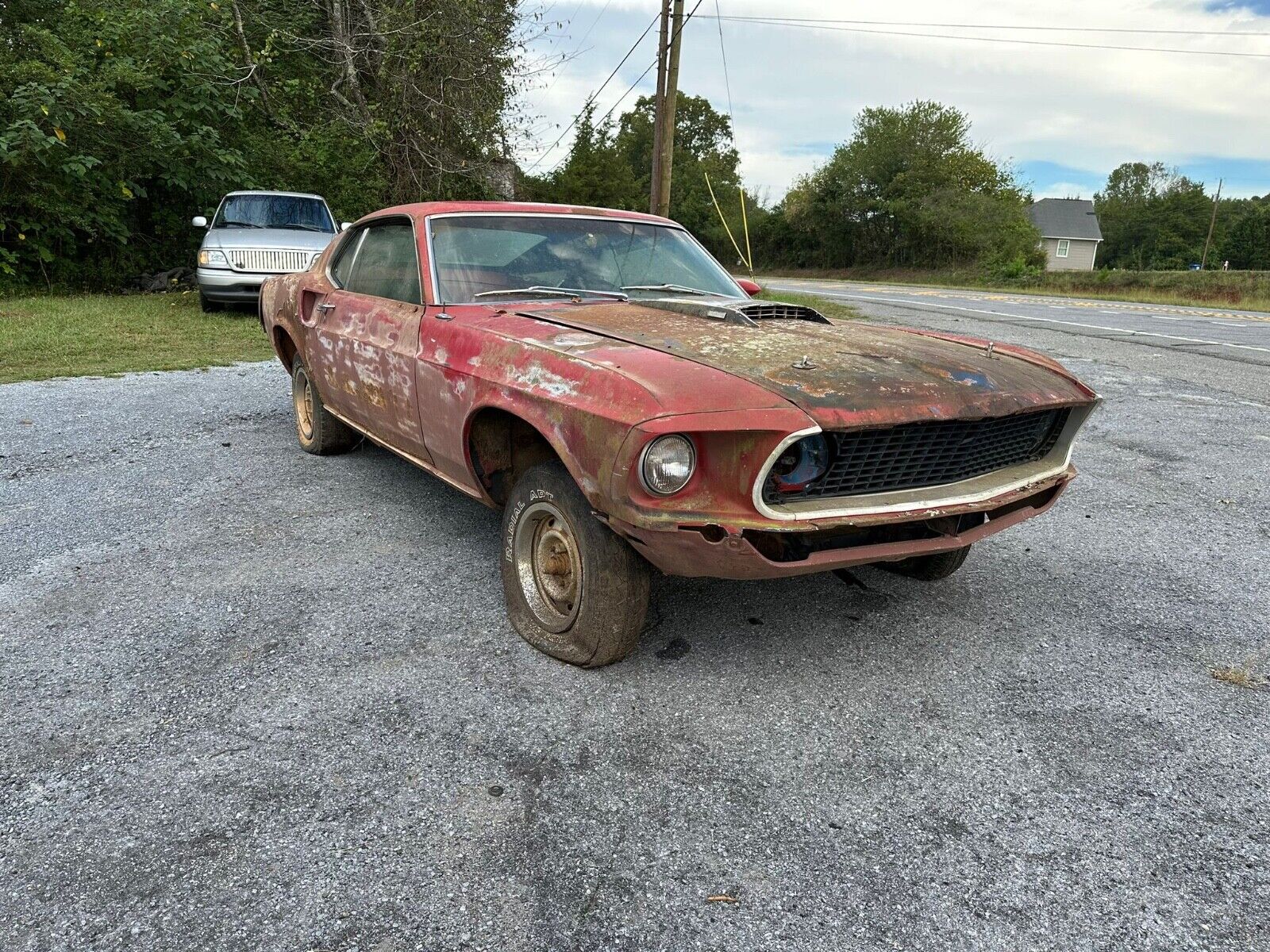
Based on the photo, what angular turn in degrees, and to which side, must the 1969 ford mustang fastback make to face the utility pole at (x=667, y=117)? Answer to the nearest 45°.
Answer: approximately 135° to its left

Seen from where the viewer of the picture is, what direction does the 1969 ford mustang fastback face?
facing the viewer and to the right of the viewer

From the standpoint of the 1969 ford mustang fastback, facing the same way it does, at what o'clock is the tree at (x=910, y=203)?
The tree is roughly at 8 o'clock from the 1969 ford mustang fastback.

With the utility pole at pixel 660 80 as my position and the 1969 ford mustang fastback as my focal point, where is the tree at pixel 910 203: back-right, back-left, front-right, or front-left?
back-left

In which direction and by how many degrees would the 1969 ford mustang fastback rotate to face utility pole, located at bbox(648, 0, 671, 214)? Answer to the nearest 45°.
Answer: approximately 135° to its left
